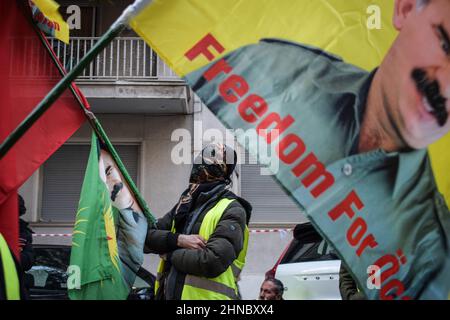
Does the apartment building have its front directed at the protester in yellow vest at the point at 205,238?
yes

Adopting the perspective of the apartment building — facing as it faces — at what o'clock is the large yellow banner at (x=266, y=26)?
The large yellow banner is roughly at 12 o'clock from the apartment building.

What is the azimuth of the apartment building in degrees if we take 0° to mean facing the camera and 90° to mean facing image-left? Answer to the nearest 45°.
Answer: approximately 0°

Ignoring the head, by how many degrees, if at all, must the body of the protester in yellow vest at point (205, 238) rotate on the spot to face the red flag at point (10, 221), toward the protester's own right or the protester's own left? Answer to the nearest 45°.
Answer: approximately 45° to the protester's own right

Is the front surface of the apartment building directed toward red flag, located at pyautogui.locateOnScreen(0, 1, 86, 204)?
yes
